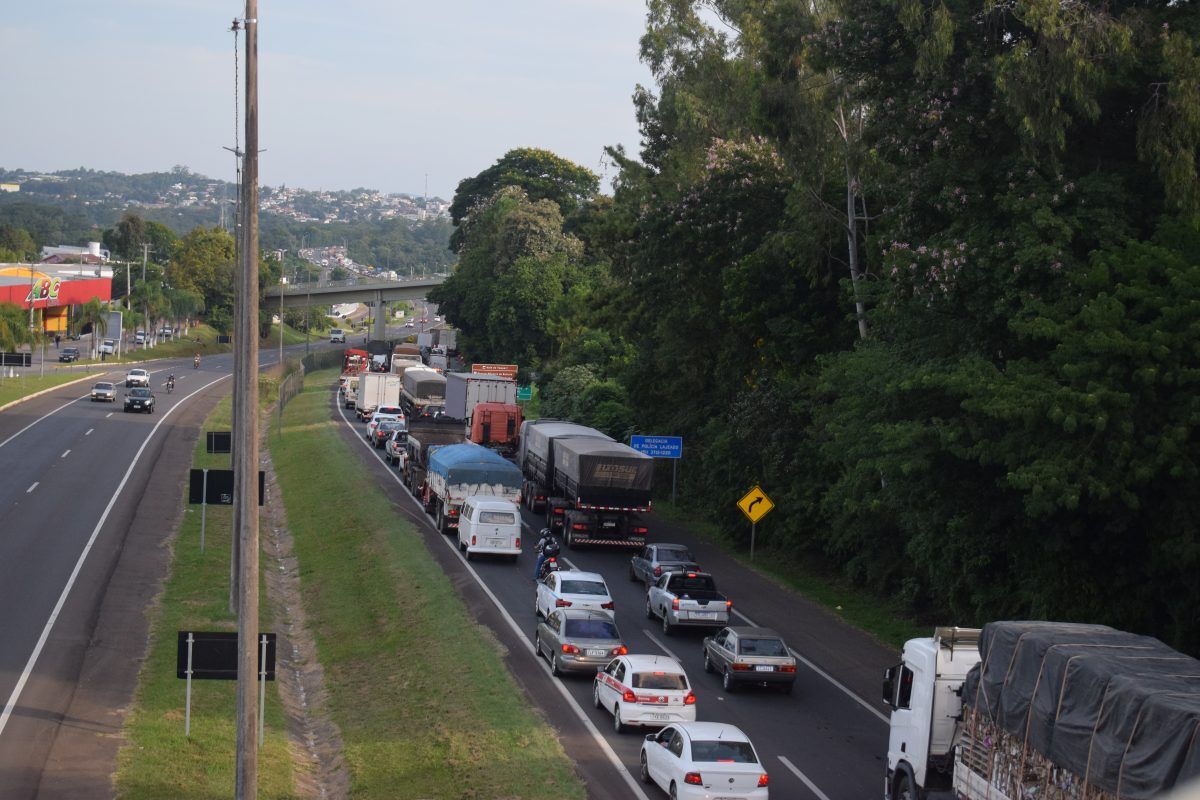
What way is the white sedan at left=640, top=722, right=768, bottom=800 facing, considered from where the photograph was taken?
facing away from the viewer and to the left of the viewer

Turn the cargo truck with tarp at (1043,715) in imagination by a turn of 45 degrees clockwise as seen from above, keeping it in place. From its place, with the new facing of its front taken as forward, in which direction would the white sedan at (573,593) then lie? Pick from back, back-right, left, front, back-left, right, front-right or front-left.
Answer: front-left

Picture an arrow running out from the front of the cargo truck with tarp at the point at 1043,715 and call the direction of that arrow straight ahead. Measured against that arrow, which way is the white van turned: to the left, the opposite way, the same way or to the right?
the same way

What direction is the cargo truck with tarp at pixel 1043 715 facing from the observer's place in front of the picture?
facing away from the viewer and to the left of the viewer

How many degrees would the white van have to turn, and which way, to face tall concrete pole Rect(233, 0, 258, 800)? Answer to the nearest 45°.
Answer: approximately 180°

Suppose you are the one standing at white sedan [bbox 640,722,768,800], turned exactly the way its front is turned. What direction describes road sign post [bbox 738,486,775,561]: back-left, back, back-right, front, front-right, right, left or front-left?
front-right

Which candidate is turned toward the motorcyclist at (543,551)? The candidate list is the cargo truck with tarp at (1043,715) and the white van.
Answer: the cargo truck with tarp

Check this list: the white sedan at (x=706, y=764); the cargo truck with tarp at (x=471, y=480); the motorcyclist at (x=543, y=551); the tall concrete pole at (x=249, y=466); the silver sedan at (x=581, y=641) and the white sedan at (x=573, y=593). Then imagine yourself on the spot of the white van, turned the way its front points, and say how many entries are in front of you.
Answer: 1

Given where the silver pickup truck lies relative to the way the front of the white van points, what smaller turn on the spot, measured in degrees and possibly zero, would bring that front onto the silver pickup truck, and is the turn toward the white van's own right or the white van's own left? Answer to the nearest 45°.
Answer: approximately 135° to the white van's own right

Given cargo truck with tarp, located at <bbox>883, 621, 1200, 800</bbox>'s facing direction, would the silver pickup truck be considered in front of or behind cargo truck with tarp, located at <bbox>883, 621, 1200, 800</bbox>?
in front

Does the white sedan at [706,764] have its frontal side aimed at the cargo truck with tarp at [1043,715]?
no

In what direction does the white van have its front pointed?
away from the camera

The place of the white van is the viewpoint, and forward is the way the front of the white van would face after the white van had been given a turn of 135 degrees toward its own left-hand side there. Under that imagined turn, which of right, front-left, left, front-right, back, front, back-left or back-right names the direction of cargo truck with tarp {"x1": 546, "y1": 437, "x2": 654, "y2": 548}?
back

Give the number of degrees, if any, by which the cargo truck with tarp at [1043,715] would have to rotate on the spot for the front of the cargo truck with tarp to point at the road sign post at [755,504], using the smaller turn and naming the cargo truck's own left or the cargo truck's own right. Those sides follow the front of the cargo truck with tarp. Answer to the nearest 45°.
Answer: approximately 45° to the cargo truck's own right

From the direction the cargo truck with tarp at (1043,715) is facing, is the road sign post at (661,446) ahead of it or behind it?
ahead

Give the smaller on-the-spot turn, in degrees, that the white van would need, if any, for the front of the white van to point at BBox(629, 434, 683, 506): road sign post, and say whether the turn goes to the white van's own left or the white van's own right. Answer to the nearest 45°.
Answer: approximately 45° to the white van's own right

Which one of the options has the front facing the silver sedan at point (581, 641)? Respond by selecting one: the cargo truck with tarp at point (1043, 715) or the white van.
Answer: the cargo truck with tarp

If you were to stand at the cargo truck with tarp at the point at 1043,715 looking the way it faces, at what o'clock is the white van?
The white van is roughly at 12 o'clock from the cargo truck with tarp.

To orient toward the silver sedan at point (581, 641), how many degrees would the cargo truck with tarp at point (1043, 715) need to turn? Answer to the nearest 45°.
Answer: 0° — it already faces it
